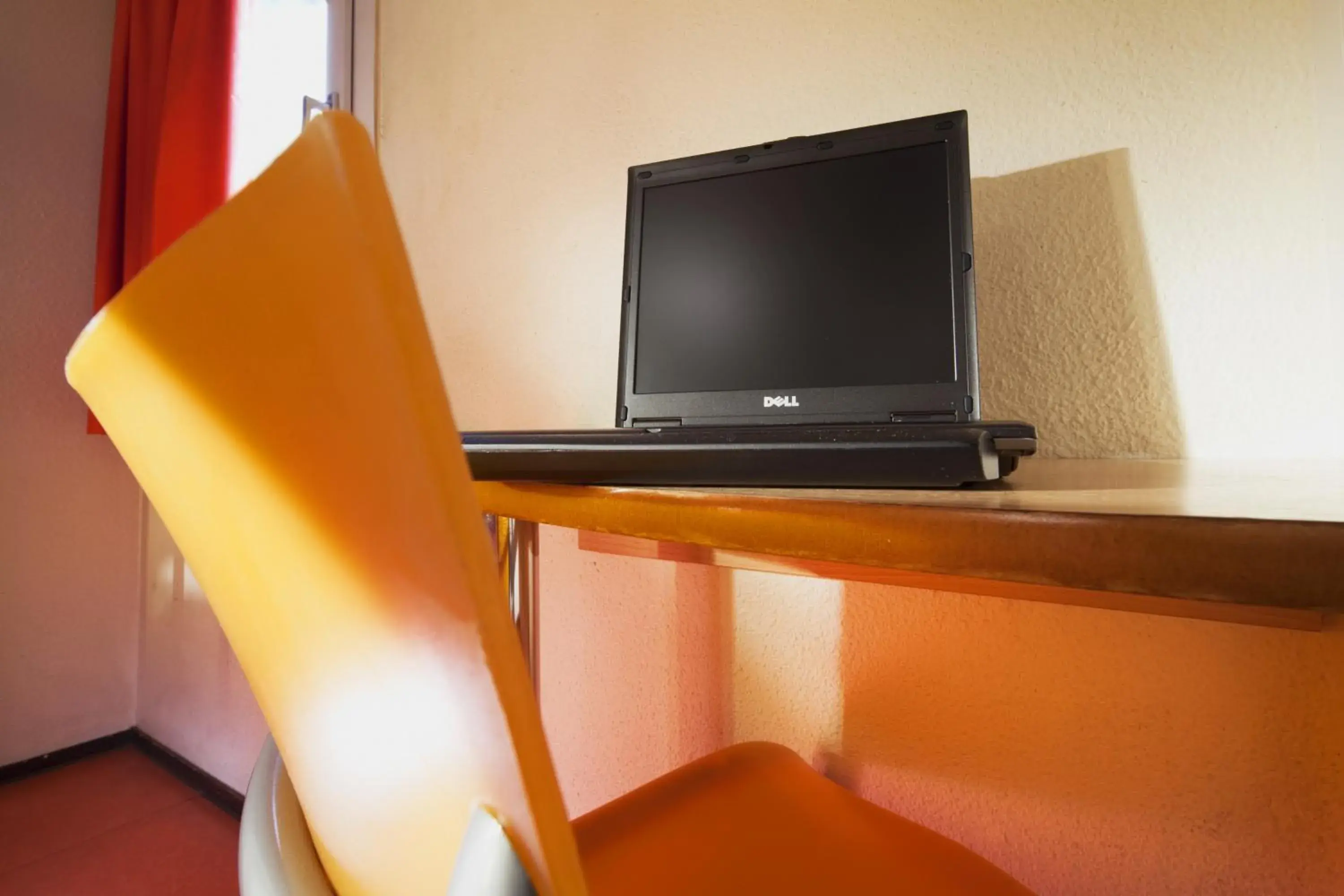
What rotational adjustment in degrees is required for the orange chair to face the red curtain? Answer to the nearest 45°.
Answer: approximately 90° to its left

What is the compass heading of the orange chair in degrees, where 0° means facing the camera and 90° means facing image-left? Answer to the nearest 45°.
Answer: approximately 225°

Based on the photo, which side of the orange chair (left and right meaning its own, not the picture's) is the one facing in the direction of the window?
left

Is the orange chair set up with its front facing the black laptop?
yes
